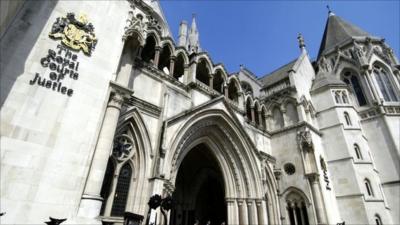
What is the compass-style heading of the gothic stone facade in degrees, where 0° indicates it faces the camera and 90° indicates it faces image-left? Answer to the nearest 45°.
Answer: approximately 315°
